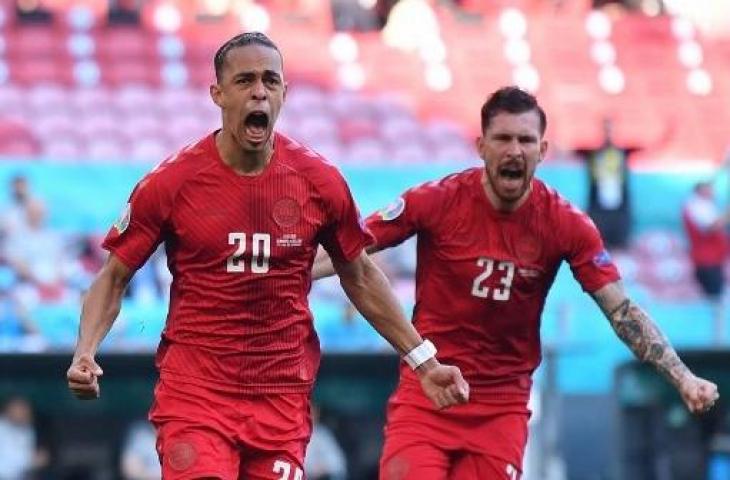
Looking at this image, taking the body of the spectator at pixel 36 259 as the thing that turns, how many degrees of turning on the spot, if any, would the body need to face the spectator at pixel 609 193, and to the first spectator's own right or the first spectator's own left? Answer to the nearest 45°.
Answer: approximately 90° to the first spectator's own left

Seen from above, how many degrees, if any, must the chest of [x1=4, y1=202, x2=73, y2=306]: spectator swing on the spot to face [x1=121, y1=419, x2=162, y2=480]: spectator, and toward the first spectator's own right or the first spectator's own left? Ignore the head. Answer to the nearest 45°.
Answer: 0° — they already face them

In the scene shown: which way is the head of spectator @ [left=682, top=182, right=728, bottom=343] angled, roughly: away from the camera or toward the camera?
toward the camera

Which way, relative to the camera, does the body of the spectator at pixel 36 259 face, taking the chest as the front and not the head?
toward the camera

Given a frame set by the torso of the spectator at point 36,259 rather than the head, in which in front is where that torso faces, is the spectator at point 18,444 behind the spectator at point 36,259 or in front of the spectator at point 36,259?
in front

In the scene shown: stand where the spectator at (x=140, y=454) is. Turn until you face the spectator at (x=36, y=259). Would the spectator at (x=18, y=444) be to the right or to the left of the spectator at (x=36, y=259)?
left

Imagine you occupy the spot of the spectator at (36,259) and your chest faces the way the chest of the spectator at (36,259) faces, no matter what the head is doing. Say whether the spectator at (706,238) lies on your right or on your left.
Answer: on your left
